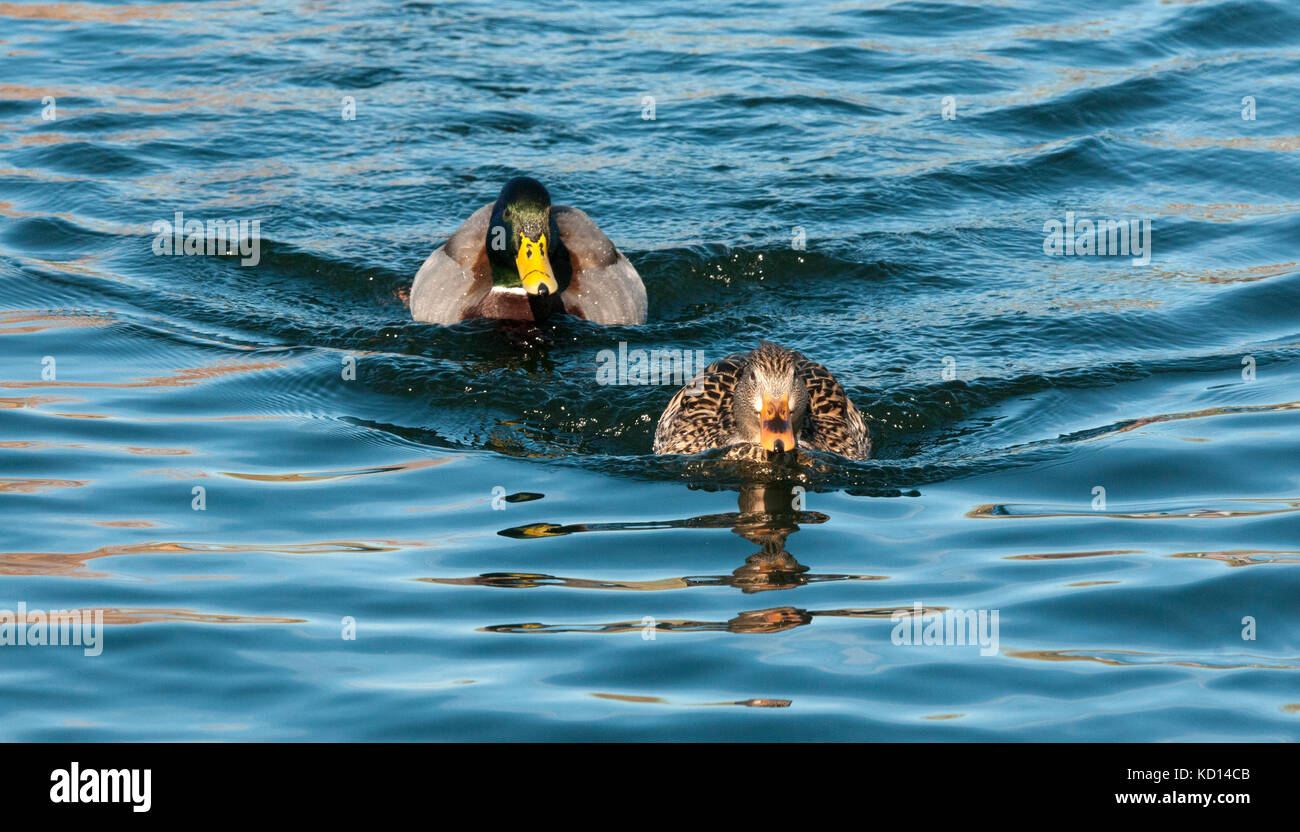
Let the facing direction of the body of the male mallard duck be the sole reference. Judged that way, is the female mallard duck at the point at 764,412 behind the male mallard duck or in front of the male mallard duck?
in front

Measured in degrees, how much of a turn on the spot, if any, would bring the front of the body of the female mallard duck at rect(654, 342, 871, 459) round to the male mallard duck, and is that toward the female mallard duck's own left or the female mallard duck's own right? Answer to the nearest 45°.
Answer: approximately 135° to the female mallard duck's own right

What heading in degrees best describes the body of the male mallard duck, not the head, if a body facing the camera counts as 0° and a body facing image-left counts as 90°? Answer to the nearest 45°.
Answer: approximately 0°

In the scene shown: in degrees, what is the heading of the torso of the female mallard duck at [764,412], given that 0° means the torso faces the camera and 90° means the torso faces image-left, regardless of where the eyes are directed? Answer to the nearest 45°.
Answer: approximately 0°

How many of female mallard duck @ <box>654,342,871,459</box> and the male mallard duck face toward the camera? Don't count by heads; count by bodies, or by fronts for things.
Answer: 2
